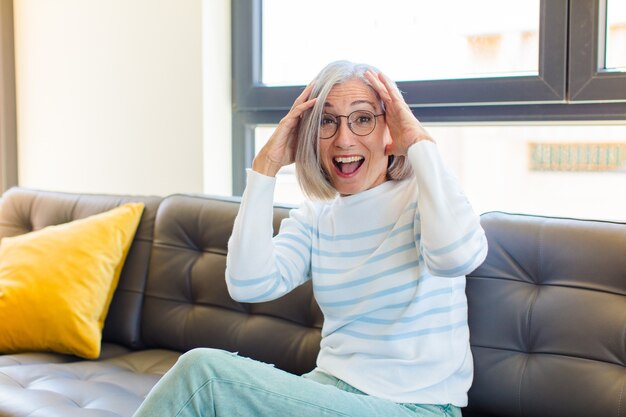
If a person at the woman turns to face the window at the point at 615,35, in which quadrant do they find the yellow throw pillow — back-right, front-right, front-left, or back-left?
back-left

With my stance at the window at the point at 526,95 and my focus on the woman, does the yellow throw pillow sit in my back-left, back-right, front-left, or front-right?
front-right

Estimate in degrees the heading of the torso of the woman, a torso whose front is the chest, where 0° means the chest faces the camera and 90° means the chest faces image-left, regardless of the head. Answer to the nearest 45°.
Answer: approximately 45°

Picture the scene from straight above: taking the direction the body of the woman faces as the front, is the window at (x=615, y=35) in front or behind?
behind

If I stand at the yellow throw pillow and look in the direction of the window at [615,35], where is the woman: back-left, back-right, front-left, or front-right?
front-right

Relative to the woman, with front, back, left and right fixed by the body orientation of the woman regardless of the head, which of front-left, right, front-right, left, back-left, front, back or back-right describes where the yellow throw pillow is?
right

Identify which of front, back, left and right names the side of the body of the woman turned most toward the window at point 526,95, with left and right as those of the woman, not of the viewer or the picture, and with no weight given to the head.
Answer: back

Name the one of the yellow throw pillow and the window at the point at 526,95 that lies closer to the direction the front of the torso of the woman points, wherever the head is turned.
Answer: the yellow throw pillow
